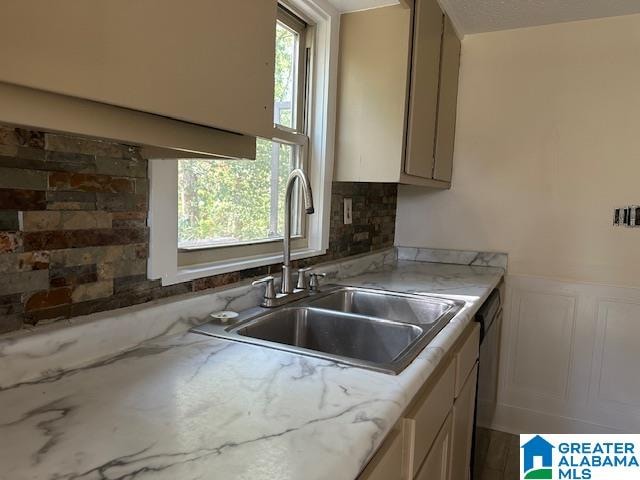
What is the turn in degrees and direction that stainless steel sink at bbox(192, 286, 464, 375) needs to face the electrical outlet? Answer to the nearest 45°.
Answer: approximately 135° to its left

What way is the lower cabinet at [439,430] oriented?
to the viewer's right

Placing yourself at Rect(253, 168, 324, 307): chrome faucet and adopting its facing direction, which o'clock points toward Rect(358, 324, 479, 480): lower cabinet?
The lower cabinet is roughly at 12 o'clock from the chrome faucet.

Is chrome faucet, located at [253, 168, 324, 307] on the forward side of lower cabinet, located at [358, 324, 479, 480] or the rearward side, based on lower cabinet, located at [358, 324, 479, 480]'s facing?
on the rearward side

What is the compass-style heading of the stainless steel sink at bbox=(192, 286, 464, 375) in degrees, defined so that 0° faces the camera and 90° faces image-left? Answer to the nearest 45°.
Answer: approximately 315°

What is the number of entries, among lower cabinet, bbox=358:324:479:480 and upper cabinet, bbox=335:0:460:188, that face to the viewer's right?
2

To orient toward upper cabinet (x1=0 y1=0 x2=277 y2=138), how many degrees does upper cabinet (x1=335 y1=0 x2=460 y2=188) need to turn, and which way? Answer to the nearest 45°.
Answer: approximately 90° to its right

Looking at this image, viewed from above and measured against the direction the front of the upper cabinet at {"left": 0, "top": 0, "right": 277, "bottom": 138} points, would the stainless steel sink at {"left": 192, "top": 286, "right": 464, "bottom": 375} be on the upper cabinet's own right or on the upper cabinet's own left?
on the upper cabinet's own left

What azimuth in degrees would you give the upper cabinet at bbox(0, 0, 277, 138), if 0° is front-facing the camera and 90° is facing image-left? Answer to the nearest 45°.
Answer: approximately 315°

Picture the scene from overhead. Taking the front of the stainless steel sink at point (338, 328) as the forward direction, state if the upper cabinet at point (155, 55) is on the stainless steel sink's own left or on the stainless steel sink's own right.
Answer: on the stainless steel sink's own right

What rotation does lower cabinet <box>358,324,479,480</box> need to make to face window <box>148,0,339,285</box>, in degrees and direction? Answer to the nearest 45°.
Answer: approximately 135° to its left

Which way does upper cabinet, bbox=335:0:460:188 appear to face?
to the viewer's right
